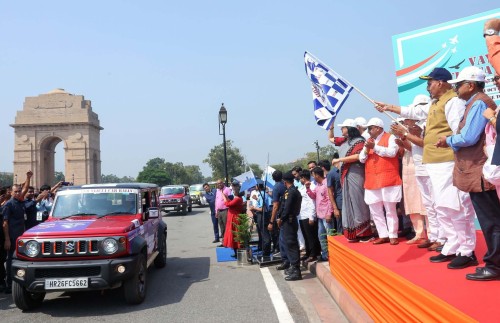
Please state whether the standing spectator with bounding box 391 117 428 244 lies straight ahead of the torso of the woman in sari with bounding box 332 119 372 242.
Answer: no

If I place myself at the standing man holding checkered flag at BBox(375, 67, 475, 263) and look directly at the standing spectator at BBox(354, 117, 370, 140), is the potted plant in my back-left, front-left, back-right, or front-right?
front-left

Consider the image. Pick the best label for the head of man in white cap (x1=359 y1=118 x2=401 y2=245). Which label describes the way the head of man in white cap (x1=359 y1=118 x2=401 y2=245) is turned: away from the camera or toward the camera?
toward the camera

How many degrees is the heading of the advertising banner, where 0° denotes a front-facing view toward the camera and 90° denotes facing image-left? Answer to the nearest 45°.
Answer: approximately 45°

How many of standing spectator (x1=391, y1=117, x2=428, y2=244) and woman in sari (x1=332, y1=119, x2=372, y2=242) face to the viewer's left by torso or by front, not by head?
2

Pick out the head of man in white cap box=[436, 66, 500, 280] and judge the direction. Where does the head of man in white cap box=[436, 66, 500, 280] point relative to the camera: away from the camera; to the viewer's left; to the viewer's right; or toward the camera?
to the viewer's left

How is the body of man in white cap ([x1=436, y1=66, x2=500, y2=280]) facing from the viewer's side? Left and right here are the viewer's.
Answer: facing to the left of the viewer

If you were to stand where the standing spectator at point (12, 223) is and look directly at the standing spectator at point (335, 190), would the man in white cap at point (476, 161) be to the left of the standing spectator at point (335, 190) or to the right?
right

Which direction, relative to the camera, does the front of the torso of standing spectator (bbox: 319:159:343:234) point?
to the viewer's left

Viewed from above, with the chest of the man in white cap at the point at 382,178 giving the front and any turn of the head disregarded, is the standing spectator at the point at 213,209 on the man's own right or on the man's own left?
on the man's own right

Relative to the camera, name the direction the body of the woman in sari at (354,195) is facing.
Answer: to the viewer's left

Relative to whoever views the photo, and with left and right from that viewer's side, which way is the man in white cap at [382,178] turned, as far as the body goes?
facing the viewer and to the left of the viewer

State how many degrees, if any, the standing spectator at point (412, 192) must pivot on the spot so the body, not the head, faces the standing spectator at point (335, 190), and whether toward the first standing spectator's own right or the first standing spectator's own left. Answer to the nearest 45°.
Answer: approximately 45° to the first standing spectator's own right

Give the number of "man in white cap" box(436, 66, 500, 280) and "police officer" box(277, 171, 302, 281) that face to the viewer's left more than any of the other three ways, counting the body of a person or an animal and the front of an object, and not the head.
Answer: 2
